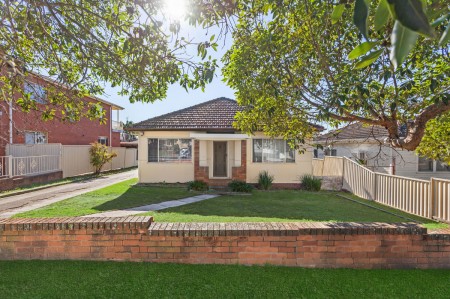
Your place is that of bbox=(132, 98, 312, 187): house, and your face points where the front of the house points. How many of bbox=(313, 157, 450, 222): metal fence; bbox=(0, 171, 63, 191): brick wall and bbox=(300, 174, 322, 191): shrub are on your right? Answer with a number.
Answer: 1

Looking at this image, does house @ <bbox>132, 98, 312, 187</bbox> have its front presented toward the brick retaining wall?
yes

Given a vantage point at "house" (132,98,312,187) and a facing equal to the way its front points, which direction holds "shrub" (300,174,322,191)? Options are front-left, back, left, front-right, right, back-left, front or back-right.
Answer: left

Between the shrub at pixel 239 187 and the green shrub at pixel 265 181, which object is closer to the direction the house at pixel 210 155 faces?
the shrub

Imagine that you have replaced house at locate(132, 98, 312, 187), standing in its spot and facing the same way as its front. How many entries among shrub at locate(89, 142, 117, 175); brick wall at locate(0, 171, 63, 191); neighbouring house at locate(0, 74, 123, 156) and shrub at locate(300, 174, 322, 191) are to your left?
1

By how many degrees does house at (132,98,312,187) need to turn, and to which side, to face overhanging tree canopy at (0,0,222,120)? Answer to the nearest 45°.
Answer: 0° — it already faces it

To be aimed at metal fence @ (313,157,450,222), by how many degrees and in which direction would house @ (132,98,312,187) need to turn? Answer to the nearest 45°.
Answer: approximately 45° to its left

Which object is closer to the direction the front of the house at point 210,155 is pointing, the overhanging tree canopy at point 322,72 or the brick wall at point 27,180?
the overhanging tree canopy

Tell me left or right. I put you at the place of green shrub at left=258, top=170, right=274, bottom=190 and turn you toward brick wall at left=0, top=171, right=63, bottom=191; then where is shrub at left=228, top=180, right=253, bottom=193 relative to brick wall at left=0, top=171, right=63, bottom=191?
left

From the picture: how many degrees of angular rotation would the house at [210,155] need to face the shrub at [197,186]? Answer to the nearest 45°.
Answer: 0° — it already faces it

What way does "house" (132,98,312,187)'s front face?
toward the camera

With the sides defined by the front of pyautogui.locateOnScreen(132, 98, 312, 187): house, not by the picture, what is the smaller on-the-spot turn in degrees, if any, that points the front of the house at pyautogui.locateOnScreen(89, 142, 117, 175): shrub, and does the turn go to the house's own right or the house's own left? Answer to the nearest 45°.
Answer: approximately 135° to the house's own right

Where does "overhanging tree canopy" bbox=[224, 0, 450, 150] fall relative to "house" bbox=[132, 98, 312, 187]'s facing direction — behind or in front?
in front

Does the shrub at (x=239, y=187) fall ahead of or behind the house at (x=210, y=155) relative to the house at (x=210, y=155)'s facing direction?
ahead
